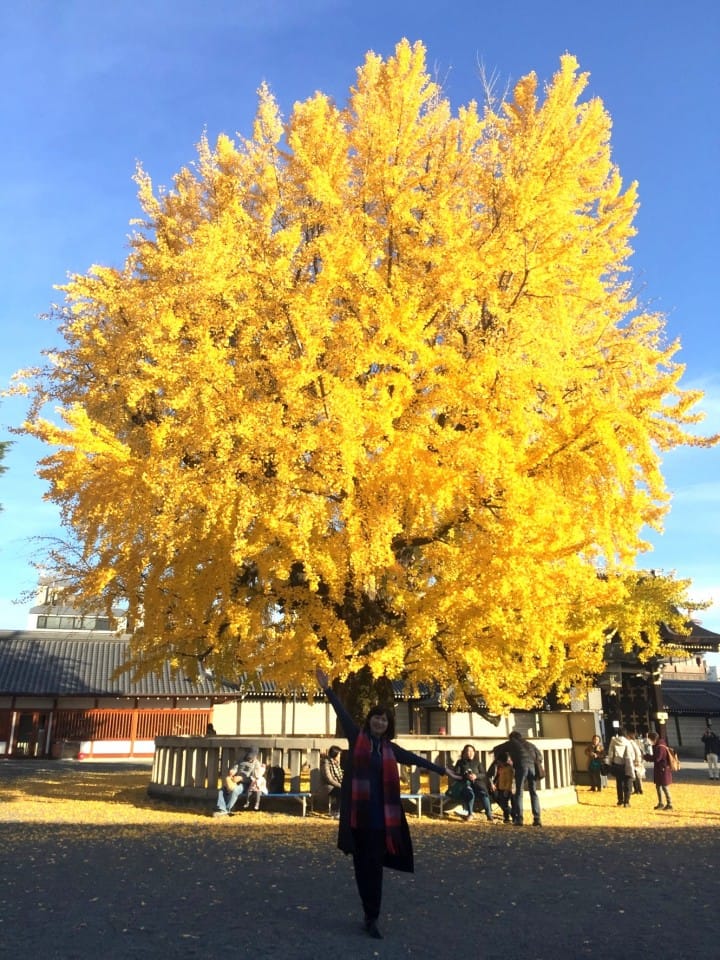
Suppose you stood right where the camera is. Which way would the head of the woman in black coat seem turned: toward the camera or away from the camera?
toward the camera

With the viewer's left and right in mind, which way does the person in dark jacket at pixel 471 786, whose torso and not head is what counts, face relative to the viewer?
facing the viewer

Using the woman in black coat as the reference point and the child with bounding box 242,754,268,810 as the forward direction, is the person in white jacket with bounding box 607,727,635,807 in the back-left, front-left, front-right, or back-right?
front-right

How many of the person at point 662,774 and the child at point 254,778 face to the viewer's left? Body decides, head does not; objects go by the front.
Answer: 1

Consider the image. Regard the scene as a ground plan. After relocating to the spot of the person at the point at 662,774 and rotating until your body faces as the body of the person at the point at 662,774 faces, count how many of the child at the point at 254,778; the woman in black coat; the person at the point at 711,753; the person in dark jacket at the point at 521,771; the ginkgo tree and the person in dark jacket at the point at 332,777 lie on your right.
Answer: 1

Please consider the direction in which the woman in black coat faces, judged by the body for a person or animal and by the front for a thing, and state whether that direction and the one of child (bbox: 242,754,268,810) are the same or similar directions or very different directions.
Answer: same or similar directions

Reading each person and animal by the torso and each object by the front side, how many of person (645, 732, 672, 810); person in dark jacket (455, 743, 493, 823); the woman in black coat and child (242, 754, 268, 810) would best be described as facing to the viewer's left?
1

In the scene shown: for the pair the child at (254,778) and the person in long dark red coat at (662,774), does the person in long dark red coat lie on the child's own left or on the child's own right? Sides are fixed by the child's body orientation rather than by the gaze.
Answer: on the child's own left

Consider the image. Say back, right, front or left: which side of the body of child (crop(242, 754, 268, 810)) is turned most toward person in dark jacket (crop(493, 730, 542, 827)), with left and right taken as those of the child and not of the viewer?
left

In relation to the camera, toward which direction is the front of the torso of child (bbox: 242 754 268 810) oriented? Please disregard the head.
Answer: toward the camera

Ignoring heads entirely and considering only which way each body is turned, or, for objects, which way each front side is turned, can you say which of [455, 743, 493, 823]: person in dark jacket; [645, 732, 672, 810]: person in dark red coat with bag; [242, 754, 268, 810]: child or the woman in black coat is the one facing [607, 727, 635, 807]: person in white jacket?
the person in dark red coat with bag

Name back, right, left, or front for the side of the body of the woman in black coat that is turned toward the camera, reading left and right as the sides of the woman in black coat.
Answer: front

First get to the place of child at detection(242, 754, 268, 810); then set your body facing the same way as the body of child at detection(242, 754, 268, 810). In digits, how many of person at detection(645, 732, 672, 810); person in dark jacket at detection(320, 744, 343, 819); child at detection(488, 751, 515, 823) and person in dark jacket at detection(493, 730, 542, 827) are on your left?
4

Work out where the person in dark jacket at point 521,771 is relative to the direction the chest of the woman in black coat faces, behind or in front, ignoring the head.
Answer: behind

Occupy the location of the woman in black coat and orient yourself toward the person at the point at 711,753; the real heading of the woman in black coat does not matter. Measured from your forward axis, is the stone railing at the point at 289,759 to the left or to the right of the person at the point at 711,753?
left
